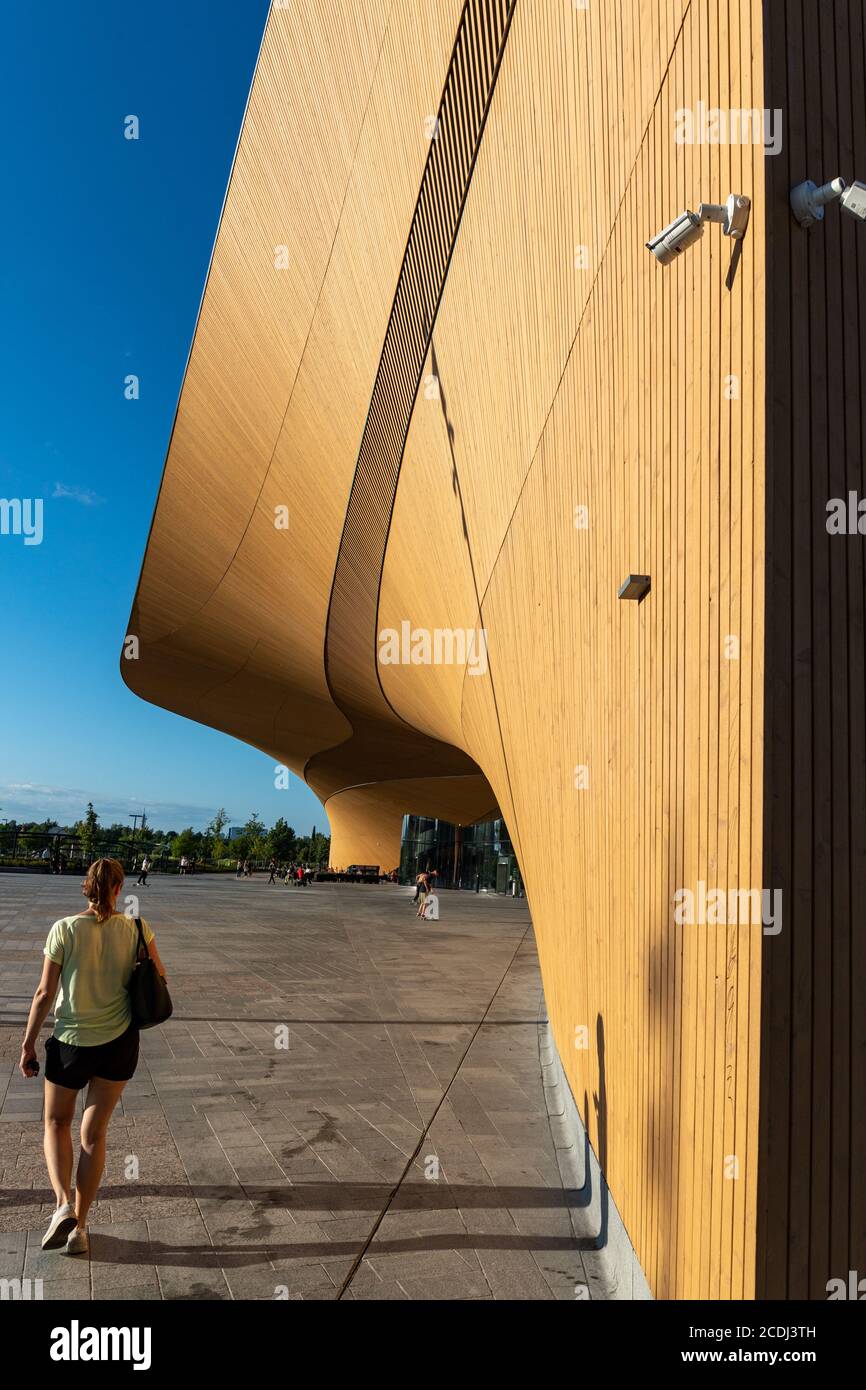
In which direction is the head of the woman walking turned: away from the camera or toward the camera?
away from the camera

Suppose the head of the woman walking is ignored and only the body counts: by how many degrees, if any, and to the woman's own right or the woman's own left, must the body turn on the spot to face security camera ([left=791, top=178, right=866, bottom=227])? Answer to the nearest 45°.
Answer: approximately 135° to the woman's own right

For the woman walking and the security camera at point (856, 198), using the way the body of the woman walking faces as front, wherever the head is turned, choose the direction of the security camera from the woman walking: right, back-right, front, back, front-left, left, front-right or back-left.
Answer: back-right

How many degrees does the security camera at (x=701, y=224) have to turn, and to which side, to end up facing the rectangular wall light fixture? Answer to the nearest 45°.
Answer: approximately 90° to its right

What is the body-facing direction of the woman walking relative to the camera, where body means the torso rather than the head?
away from the camera

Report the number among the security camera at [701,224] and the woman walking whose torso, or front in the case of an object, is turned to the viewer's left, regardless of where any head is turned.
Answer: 1

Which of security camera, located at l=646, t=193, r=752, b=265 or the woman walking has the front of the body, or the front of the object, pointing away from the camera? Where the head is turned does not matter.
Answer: the woman walking

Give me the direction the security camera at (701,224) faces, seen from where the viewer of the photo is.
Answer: facing to the left of the viewer
